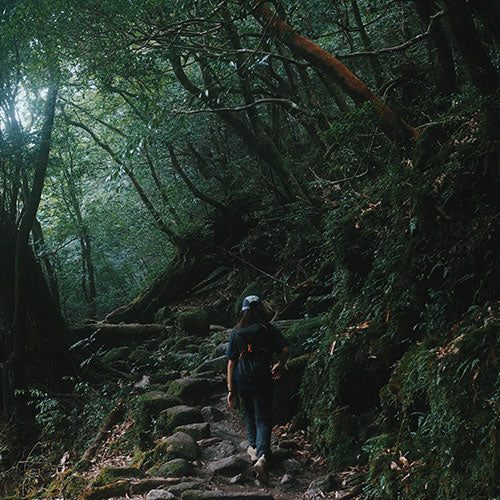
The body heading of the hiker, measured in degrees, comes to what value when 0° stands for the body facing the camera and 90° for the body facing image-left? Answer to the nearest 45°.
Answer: approximately 180°

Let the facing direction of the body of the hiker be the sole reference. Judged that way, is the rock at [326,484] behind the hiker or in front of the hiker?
behind

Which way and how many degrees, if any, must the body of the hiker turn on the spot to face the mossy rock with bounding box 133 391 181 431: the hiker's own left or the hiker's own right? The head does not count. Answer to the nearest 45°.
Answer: approximately 45° to the hiker's own left

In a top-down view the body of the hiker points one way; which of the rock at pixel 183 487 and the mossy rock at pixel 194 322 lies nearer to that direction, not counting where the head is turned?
the mossy rock

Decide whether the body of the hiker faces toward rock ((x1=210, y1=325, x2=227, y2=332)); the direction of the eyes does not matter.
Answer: yes

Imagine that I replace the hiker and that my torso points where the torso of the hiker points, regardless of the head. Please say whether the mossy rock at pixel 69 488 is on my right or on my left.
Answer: on my left
